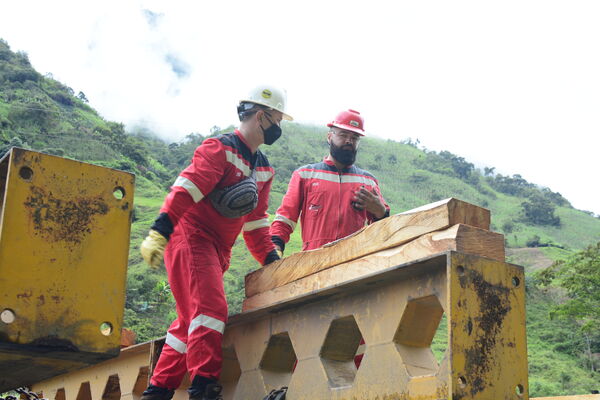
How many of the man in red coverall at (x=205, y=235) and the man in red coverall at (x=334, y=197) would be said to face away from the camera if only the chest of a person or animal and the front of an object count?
0

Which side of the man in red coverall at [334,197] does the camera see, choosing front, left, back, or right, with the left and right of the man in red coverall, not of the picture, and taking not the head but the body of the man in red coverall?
front

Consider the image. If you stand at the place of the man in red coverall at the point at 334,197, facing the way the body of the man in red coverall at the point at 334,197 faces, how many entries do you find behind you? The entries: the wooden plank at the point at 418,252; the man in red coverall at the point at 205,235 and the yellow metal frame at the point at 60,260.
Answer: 0

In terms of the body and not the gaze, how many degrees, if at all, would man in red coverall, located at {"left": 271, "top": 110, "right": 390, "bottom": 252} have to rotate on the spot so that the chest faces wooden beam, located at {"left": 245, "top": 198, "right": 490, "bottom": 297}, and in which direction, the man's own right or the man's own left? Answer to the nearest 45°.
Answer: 0° — they already face it

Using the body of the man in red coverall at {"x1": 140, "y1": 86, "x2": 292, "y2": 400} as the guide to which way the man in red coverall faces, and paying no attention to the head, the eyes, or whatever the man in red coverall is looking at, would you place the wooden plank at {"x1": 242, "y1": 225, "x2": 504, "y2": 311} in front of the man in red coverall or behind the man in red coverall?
in front

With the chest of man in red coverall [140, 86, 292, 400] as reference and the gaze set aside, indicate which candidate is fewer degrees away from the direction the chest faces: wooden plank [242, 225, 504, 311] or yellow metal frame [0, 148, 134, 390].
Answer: the wooden plank

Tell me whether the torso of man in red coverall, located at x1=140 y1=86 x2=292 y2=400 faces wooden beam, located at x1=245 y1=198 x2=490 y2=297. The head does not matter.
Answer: yes

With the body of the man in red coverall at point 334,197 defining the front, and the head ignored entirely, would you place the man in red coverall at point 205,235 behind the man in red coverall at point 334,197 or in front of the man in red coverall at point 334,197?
in front

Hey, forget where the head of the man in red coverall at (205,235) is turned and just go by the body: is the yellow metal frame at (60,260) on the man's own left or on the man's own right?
on the man's own right

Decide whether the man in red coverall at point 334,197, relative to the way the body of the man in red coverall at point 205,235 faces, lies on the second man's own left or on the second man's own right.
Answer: on the second man's own left

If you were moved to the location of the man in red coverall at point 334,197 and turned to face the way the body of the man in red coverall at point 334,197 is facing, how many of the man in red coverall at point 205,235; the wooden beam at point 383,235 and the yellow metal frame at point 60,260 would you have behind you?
0

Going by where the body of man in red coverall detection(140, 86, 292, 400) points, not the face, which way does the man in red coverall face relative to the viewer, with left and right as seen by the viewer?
facing the viewer and to the right of the viewer

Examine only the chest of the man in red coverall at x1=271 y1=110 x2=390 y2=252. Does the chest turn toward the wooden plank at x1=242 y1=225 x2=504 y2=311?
yes

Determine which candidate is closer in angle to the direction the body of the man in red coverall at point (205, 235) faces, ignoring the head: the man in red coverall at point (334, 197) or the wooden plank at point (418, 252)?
the wooden plank

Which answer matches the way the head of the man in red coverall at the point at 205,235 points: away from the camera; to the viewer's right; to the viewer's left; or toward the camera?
to the viewer's right
